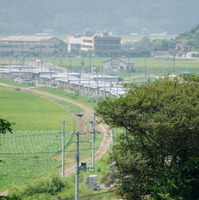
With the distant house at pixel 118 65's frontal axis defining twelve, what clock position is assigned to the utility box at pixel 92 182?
The utility box is roughly at 12 o'clock from the distant house.

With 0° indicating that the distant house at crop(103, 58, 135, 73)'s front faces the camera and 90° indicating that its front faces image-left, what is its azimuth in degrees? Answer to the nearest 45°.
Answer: approximately 0°

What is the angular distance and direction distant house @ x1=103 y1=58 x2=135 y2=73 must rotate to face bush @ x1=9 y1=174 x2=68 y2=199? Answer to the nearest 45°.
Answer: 0° — it already faces it
